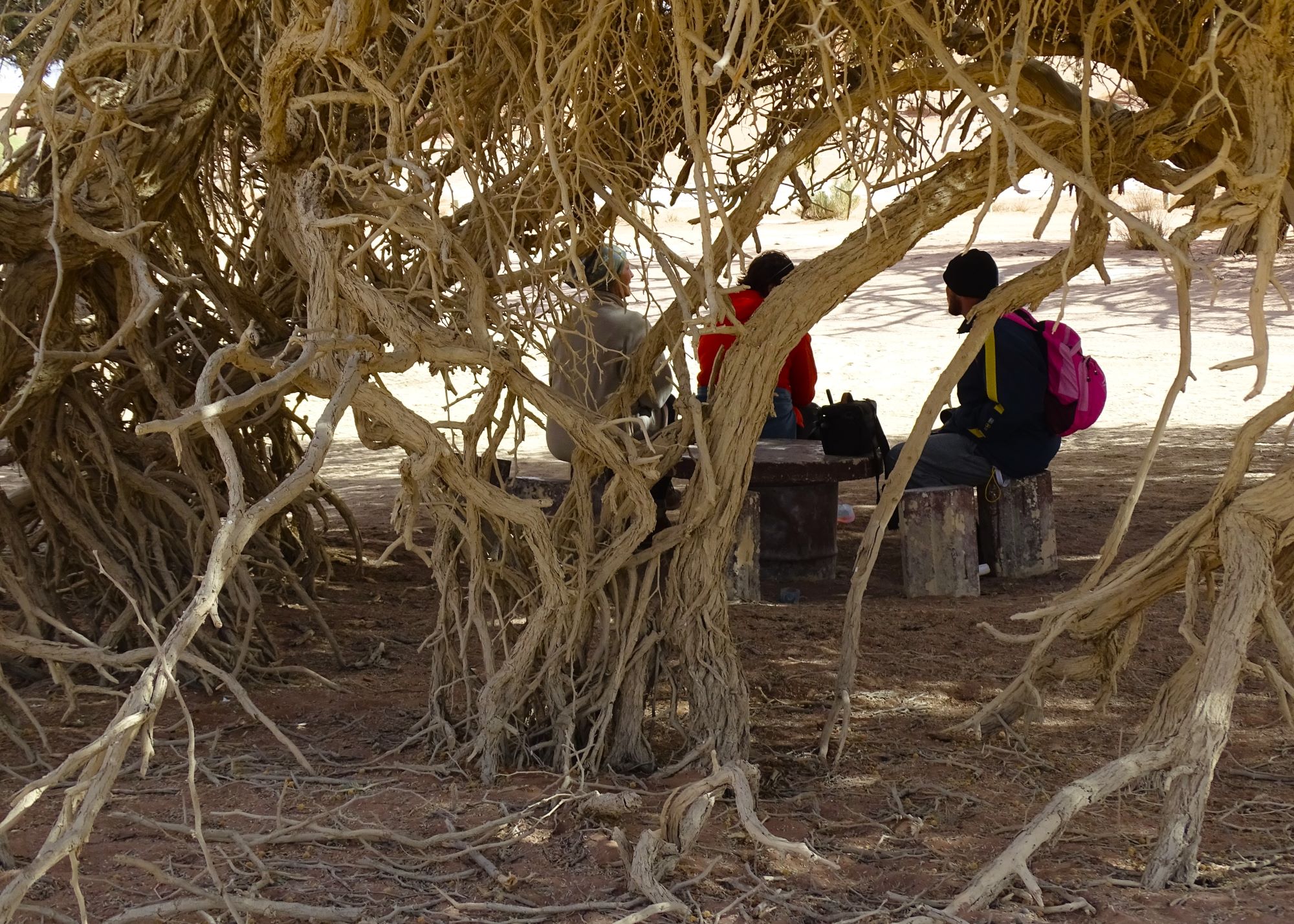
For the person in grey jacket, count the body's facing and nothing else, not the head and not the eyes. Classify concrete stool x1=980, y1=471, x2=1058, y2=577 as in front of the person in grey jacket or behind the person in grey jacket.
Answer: in front

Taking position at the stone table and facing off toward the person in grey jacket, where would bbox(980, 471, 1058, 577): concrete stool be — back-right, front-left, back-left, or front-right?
back-left

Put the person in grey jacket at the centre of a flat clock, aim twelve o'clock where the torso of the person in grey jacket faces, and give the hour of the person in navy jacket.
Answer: The person in navy jacket is roughly at 1 o'clock from the person in grey jacket.

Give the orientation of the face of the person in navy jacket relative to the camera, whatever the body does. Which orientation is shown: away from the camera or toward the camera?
away from the camera

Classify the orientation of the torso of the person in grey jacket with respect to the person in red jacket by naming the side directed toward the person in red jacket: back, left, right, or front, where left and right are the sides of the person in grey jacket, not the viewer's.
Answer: front

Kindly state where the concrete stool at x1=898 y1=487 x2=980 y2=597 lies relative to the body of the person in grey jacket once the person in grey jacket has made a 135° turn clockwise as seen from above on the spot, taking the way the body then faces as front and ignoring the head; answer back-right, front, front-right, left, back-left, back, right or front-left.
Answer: left

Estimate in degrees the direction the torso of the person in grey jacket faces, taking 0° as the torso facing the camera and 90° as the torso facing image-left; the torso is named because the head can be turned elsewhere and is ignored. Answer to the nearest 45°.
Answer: approximately 225°
